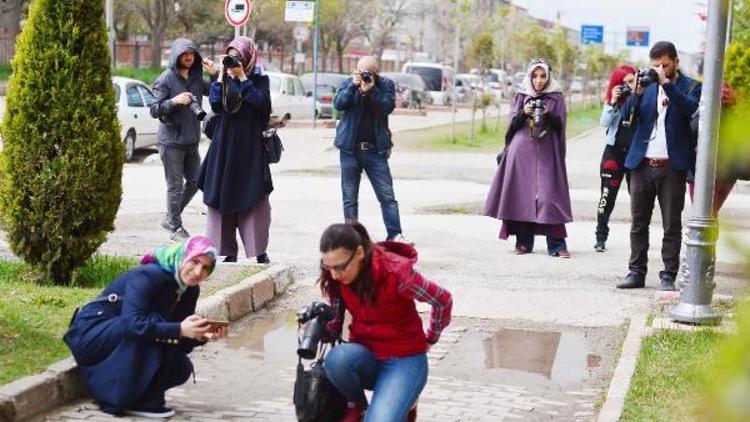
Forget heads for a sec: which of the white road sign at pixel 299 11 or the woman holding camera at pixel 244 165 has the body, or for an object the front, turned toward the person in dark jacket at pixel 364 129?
the white road sign

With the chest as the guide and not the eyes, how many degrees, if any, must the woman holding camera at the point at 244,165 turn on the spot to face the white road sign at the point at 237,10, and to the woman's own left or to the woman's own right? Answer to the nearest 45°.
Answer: approximately 135° to the woman's own right

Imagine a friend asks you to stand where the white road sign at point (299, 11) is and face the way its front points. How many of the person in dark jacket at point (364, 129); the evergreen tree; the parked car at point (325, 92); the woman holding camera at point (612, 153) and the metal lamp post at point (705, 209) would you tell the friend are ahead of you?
4

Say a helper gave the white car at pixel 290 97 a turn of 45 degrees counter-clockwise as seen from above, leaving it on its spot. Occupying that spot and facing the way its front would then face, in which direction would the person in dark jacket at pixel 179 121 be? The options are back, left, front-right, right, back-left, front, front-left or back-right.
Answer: back-right

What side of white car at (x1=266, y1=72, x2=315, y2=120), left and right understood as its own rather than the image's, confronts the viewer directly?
right

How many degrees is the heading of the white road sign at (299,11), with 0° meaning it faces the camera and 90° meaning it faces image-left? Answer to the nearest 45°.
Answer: approximately 0°

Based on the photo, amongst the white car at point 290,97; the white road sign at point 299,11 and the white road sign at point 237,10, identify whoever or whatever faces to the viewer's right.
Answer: the white car

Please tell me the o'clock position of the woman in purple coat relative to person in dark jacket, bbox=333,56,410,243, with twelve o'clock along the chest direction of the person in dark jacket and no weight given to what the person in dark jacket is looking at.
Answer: The woman in purple coat is roughly at 9 o'clock from the person in dark jacket.

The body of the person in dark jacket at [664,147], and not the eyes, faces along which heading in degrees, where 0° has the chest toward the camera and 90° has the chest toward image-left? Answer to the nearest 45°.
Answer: approximately 45°
